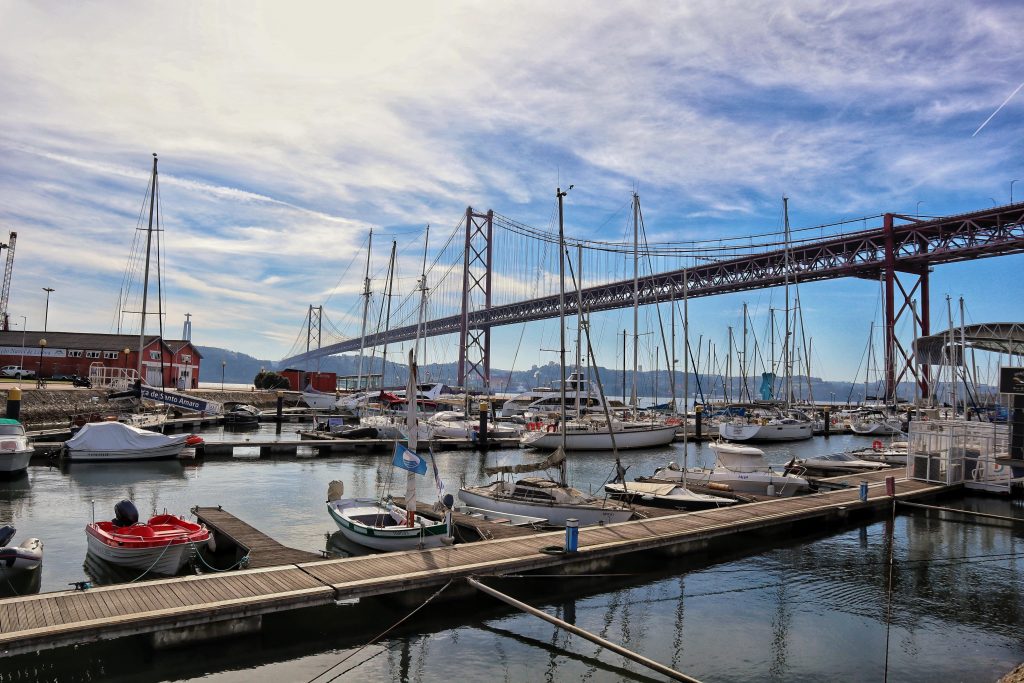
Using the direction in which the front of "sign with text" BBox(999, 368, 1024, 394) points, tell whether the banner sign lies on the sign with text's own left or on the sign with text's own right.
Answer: on the sign with text's own right

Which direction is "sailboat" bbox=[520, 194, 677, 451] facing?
to the viewer's right

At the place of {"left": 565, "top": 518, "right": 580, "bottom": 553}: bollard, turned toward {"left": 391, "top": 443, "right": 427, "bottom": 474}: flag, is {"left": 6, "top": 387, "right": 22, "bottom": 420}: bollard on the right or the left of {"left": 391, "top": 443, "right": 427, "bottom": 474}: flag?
right

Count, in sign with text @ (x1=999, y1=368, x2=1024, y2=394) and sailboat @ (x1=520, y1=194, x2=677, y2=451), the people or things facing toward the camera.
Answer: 1

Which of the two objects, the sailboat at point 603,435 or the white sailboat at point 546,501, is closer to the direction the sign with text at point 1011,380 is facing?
the white sailboat

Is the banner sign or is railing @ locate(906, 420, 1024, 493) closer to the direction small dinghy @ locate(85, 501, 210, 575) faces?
the railing

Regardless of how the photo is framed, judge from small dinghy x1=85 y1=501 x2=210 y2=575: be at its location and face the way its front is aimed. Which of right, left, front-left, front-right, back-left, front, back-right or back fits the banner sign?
back-left

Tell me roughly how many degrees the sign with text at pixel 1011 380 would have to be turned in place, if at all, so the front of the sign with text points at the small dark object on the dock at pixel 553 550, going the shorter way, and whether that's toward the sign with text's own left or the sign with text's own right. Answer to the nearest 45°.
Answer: approximately 45° to the sign with text's own right

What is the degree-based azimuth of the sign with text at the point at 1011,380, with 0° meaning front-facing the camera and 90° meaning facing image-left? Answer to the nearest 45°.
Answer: approximately 0°
